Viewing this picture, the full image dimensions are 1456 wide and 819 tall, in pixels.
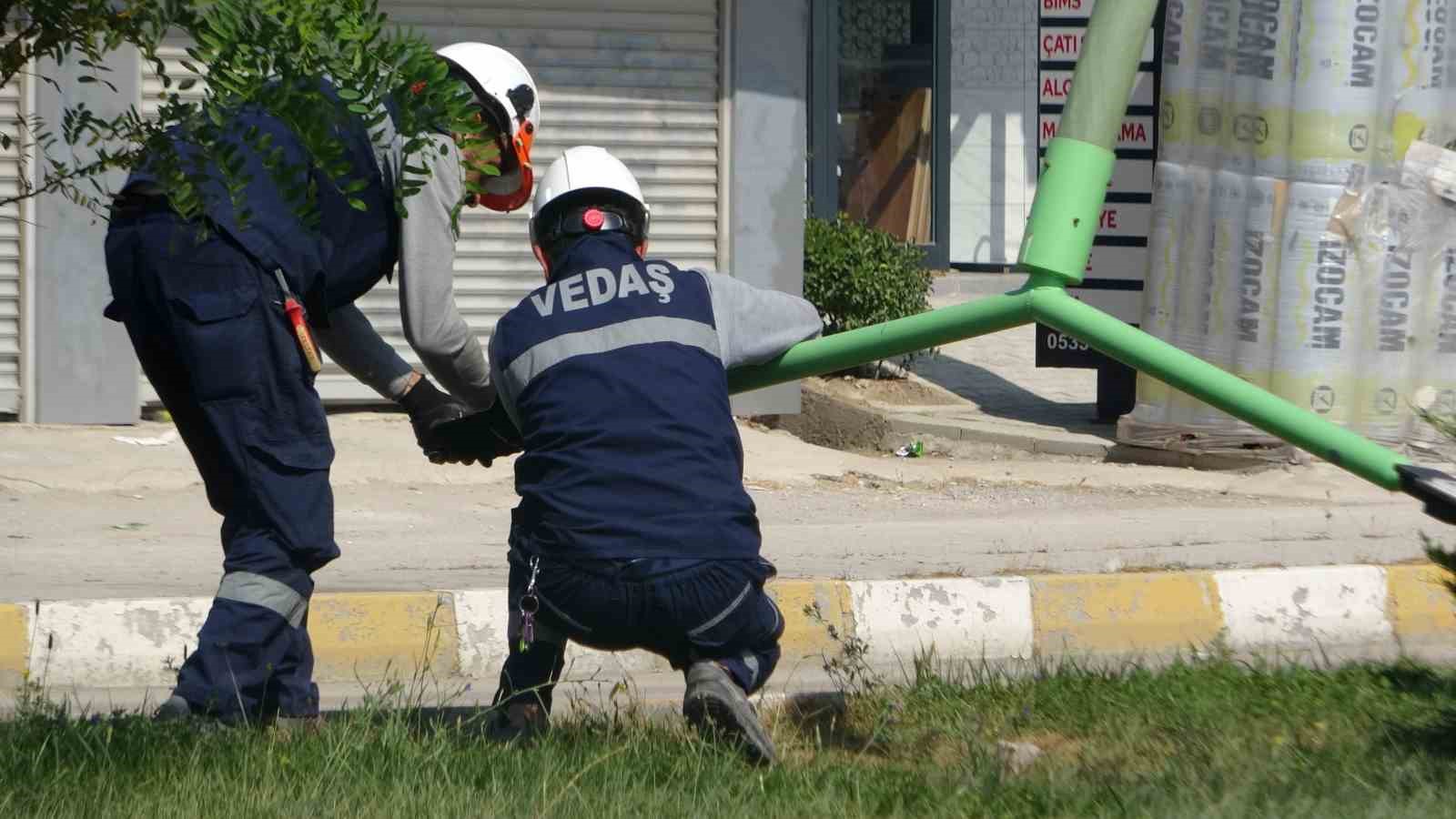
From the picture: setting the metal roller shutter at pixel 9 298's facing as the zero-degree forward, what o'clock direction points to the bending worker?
The bending worker is roughly at 12 o'clock from the metal roller shutter.

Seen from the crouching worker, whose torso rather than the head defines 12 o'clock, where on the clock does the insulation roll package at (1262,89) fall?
The insulation roll package is roughly at 1 o'clock from the crouching worker.

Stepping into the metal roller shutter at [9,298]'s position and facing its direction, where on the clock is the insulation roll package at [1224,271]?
The insulation roll package is roughly at 10 o'clock from the metal roller shutter.

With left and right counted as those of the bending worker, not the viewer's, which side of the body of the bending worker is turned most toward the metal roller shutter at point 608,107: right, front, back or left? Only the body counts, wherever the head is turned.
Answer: left

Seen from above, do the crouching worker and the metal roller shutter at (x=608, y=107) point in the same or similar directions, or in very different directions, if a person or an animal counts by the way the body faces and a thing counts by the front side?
very different directions

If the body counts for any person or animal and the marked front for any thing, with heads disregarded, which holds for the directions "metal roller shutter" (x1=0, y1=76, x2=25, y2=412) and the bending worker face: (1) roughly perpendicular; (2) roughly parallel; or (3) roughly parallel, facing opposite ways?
roughly perpendicular

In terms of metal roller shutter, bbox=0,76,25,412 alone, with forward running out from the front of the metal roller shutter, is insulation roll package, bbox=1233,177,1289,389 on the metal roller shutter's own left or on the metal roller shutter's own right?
on the metal roller shutter's own left

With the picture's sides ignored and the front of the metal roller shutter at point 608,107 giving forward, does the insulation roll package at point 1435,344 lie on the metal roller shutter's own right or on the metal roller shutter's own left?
on the metal roller shutter's own left

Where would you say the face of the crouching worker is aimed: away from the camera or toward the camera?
away from the camera

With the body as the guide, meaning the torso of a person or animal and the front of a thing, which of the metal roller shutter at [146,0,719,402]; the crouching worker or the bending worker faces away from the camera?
the crouching worker

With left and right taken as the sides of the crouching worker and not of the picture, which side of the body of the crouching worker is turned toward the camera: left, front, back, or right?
back

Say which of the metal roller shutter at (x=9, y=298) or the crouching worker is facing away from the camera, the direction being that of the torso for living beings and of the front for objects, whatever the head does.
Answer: the crouching worker

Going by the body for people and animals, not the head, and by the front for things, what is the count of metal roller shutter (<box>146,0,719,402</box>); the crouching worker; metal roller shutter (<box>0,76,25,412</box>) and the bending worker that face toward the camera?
2

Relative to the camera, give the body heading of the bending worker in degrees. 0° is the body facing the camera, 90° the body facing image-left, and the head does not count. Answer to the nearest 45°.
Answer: approximately 270°
